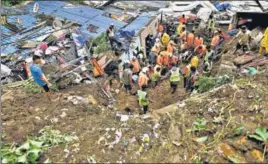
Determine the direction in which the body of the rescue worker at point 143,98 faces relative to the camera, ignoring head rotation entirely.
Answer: away from the camera

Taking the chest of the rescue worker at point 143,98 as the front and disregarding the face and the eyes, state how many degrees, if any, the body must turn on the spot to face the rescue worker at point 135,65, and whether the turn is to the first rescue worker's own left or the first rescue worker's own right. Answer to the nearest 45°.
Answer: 0° — they already face them

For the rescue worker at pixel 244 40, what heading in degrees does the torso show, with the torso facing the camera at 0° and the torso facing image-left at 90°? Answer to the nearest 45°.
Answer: approximately 45°

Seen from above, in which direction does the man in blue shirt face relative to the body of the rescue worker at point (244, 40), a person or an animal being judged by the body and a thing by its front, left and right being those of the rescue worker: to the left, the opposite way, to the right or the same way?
the opposite way

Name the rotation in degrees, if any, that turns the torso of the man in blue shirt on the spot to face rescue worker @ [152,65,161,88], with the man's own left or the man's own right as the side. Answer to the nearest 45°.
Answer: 0° — they already face them

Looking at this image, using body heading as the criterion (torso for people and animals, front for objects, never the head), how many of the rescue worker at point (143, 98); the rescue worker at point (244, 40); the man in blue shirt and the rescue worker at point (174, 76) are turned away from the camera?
2

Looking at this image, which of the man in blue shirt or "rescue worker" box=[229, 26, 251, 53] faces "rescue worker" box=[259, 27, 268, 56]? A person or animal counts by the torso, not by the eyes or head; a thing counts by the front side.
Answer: the man in blue shirt

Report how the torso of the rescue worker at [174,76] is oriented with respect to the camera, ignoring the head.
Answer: away from the camera

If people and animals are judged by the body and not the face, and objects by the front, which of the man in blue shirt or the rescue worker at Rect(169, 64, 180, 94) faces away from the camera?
the rescue worker

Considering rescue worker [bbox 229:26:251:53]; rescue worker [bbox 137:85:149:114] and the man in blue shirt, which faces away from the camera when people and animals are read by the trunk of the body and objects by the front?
rescue worker [bbox 137:85:149:114]

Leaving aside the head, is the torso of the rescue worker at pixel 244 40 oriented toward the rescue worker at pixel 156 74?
yes

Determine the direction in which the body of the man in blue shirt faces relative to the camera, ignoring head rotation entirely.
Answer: to the viewer's right
